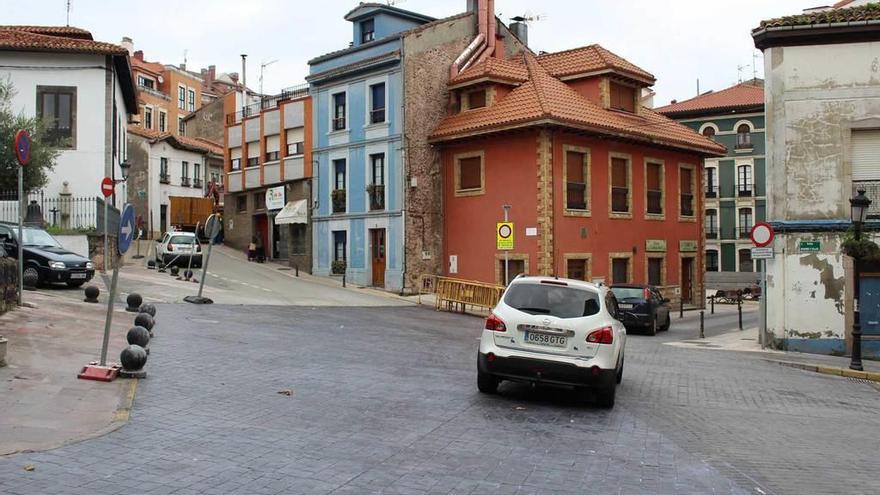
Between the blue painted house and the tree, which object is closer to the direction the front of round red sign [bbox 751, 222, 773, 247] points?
the tree

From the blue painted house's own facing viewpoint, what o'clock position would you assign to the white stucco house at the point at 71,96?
The white stucco house is roughly at 1 o'clock from the blue painted house.

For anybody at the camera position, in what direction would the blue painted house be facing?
facing the viewer and to the left of the viewer

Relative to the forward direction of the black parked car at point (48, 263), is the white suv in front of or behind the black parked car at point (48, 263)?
in front

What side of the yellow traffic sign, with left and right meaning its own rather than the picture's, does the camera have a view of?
front

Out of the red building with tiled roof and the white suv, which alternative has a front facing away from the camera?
the white suv

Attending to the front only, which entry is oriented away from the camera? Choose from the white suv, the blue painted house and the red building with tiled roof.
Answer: the white suv

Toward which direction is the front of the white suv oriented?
away from the camera

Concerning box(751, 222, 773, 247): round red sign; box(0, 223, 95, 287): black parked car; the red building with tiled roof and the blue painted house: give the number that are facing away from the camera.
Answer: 0

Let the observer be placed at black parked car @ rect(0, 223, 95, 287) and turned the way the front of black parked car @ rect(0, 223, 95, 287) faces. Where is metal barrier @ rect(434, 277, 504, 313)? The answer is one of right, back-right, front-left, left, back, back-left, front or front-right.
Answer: front-left

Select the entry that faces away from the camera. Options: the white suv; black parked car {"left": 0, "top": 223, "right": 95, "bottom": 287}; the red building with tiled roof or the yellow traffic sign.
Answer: the white suv

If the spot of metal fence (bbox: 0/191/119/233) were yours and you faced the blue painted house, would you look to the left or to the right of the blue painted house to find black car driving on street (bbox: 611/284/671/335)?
right

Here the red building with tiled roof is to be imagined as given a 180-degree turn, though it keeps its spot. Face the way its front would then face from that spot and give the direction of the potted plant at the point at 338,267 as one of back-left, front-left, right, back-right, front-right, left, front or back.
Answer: front-left

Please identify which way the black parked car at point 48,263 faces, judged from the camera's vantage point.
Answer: facing the viewer and to the right of the viewer

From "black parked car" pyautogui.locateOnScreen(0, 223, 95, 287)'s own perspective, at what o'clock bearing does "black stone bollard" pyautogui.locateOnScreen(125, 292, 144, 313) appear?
The black stone bollard is roughly at 1 o'clock from the black parked car.

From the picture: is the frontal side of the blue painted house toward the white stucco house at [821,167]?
no

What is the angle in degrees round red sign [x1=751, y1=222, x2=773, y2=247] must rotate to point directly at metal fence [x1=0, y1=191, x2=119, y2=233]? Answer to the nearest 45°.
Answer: approximately 90° to its right
